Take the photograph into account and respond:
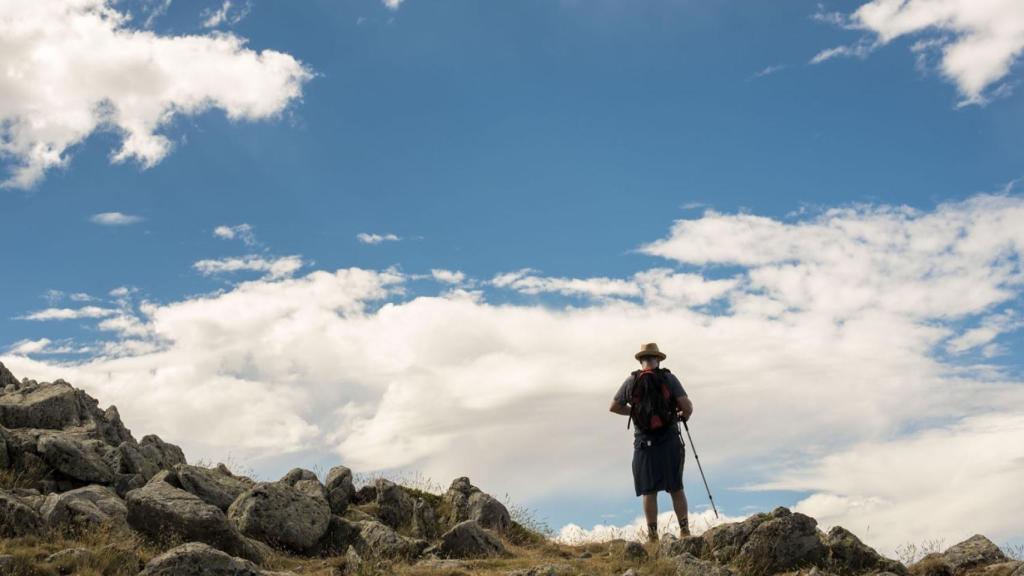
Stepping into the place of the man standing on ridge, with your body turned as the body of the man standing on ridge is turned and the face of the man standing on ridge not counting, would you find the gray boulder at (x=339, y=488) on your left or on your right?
on your left

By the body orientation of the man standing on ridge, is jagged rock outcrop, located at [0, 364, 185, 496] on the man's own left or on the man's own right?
on the man's own left

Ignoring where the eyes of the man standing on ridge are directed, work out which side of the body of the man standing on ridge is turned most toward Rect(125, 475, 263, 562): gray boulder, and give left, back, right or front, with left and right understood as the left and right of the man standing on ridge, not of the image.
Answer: left

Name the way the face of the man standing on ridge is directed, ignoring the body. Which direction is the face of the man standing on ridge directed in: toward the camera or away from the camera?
away from the camera

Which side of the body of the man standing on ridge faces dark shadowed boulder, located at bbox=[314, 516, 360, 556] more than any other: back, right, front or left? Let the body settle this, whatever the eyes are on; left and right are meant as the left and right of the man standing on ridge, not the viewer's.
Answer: left

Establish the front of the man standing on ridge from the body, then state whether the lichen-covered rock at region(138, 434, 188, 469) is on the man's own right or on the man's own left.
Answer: on the man's own left

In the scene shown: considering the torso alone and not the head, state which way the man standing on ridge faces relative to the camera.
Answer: away from the camera

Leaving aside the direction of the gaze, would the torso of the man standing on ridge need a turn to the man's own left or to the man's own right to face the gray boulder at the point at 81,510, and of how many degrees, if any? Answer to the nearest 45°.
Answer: approximately 90° to the man's own left

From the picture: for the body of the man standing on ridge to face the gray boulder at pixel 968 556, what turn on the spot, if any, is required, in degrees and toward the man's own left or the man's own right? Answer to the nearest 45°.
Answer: approximately 90° to the man's own right

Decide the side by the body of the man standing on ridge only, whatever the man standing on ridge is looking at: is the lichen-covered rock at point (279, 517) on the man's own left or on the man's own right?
on the man's own left

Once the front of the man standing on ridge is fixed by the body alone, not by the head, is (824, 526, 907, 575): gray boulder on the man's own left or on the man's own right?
on the man's own right

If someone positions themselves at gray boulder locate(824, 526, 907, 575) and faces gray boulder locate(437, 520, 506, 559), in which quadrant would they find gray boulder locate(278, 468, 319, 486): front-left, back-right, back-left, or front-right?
front-right

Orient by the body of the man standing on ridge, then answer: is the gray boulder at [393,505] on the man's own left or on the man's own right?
on the man's own left
